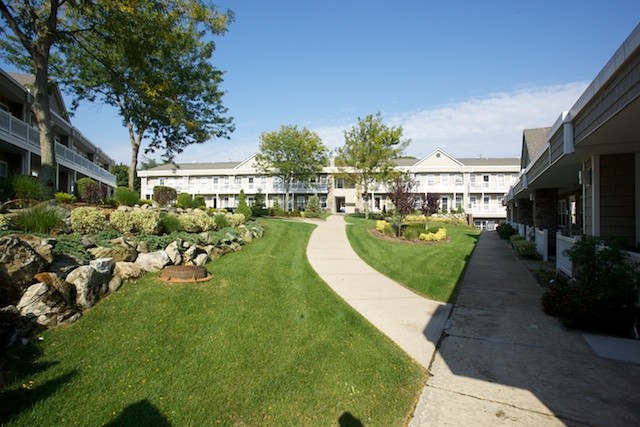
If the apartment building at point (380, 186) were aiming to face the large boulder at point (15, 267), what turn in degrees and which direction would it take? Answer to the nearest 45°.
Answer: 0° — it already faces it

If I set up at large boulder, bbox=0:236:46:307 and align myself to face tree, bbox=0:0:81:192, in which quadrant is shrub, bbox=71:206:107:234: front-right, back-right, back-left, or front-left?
front-right

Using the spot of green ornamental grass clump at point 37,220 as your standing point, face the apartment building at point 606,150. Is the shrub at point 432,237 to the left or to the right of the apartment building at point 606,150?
left

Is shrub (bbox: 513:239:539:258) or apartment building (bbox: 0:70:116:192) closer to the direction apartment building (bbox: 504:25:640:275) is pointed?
the apartment building

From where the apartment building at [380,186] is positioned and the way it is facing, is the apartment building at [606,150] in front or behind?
in front

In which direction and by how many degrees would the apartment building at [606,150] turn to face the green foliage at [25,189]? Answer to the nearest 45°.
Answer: approximately 45° to its left

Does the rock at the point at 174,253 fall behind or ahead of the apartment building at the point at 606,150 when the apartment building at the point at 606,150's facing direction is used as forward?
ahead

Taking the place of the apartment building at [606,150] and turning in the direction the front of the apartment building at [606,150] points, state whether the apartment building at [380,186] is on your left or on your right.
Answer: on your right

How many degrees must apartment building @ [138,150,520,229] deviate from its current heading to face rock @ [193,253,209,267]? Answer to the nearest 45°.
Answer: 0° — it already faces it

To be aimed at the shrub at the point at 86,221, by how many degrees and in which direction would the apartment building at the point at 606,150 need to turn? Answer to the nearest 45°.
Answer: approximately 45° to its left

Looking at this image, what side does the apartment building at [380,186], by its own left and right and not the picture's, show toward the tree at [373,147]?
front

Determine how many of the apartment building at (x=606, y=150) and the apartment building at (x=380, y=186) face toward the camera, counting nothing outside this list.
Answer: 1

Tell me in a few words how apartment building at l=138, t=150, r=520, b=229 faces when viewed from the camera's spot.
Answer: facing the viewer

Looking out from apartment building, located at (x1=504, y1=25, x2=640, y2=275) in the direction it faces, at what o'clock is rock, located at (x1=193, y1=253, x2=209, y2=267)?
The rock is roughly at 11 o'clock from the apartment building.

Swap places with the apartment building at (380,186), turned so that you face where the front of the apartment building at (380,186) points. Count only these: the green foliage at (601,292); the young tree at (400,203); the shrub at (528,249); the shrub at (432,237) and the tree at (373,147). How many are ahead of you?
5

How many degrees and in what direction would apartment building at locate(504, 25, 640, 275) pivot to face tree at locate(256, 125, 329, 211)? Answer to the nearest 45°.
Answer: approximately 45° to its right

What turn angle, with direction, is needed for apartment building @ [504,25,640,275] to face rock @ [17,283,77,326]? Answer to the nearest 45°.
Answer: approximately 45° to its left

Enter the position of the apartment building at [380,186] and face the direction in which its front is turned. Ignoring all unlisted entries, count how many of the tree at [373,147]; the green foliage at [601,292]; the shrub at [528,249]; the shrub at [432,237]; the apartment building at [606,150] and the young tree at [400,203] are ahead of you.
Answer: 6

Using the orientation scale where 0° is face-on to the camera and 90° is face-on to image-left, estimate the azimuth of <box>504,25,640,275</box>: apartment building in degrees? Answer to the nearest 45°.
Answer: approximately 90°

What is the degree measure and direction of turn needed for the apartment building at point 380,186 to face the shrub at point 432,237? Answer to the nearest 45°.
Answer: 0° — it already faces it
